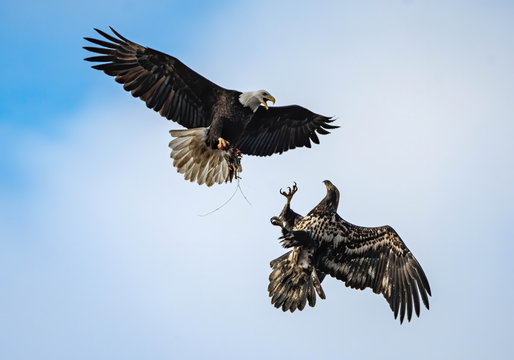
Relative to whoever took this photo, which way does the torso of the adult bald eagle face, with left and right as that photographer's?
facing the viewer and to the right of the viewer
